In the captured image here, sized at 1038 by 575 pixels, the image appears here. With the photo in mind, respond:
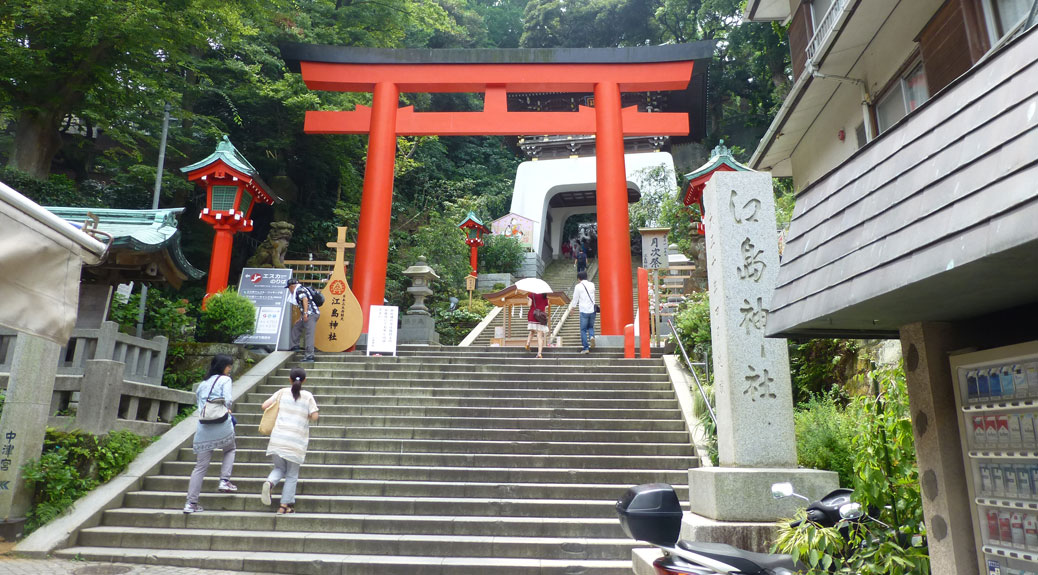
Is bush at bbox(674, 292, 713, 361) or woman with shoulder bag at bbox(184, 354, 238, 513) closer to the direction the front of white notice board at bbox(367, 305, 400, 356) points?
the woman with shoulder bag

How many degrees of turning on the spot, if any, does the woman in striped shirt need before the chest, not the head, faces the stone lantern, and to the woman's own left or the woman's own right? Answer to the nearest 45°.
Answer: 0° — they already face it

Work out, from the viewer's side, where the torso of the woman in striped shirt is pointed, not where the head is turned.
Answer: away from the camera

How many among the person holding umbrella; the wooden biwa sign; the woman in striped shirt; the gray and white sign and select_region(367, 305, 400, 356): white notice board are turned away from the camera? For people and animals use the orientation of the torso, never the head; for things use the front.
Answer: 2

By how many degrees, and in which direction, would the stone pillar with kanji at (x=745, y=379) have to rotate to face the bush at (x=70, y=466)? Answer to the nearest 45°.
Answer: approximately 90° to its right

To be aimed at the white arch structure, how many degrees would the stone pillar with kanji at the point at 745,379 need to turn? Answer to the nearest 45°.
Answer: approximately 135° to its right

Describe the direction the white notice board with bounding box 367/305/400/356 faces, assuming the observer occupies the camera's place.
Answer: facing the viewer

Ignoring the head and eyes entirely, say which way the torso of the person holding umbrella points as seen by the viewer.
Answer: away from the camera

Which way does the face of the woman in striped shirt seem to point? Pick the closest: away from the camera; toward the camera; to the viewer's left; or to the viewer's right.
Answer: away from the camera

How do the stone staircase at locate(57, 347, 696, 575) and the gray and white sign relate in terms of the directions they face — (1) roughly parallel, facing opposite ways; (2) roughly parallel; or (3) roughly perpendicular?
roughly parallel

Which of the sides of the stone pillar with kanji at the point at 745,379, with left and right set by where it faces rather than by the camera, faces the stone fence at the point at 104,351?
right

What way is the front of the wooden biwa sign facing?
toward the camera

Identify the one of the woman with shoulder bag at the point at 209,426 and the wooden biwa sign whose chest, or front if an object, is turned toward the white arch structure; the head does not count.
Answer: the woman with shoulder bag

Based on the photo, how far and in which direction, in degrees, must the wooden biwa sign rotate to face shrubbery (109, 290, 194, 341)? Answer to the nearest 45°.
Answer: approximately 90° to its right

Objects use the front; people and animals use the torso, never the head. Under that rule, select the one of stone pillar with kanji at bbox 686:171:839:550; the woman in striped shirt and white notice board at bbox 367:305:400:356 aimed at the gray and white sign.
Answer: the woman in striped shirt

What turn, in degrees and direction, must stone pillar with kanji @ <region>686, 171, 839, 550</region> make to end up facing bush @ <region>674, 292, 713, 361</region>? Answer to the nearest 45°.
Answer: approximately 180°

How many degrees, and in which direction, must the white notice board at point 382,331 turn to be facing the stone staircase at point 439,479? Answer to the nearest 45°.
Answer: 0° — it already faces it

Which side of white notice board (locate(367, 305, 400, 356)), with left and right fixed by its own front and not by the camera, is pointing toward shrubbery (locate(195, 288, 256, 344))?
right

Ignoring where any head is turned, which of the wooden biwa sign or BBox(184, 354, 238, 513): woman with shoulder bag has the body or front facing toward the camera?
the wooden biwa sign
